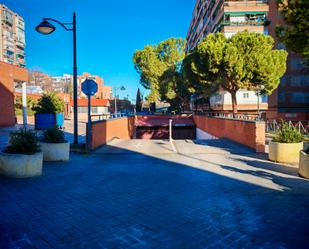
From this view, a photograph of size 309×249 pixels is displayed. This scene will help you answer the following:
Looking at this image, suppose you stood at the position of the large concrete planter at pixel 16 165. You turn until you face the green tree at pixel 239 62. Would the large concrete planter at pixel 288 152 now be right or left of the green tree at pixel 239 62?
right

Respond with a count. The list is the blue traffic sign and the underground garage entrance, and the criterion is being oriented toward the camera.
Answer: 2

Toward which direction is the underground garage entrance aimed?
toward the camera

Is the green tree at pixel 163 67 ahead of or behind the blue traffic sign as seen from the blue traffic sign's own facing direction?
behind

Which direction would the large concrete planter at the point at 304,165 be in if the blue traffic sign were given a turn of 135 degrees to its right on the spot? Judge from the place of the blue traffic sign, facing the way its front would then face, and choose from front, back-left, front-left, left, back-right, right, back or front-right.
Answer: back

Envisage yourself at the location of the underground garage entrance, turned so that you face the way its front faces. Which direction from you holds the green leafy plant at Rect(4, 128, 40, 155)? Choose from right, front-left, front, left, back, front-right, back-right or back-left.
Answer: front

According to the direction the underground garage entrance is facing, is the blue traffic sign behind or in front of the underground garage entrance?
in front

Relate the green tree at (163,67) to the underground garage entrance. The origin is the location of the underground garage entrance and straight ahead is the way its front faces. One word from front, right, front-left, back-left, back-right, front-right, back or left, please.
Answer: back

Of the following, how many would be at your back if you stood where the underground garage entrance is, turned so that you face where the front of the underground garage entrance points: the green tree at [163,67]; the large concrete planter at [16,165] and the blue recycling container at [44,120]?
1

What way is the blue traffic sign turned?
toward the camera

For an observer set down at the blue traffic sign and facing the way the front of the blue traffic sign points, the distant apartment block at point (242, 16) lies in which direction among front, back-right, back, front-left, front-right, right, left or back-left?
back-left

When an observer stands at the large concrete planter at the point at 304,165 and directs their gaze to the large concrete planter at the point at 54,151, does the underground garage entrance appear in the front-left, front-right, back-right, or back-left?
front-right
